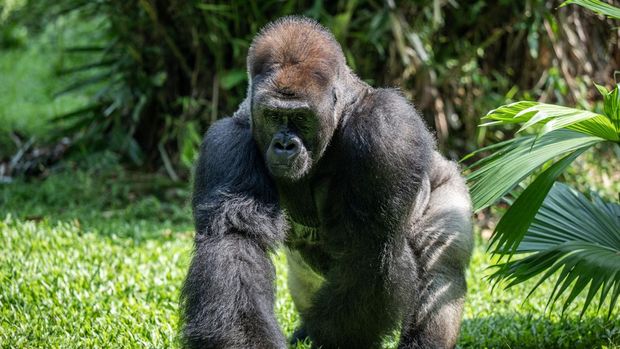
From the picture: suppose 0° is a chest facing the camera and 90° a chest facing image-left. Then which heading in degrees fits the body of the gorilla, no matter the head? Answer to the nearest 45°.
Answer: approximately 45°
